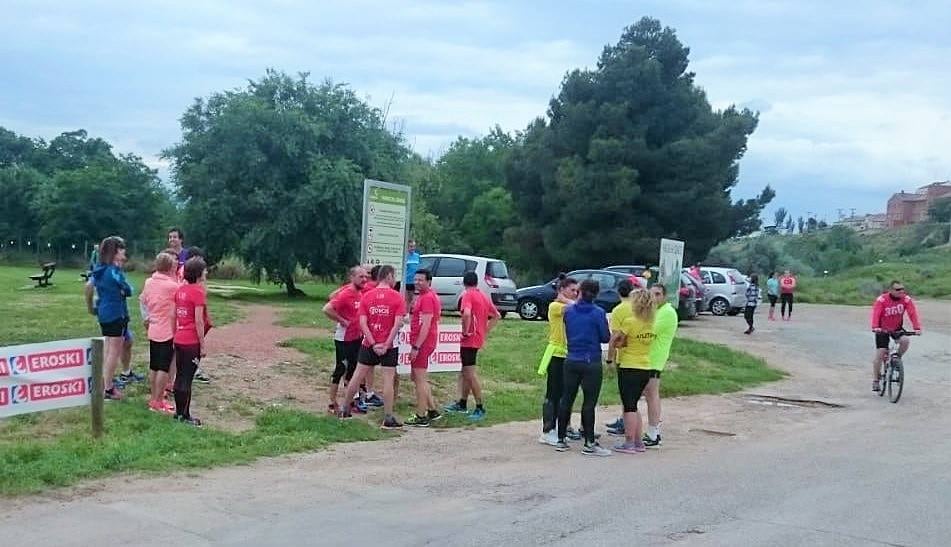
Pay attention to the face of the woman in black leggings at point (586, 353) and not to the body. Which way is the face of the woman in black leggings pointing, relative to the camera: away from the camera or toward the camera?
away from the camera

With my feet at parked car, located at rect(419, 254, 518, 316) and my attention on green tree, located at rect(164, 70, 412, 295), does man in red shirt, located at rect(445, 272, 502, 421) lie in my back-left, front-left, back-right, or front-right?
back-left

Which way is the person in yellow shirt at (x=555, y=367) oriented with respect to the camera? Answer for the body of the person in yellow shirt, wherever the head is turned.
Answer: to the viewer's right

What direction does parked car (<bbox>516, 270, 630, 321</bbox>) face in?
to the viewer's left

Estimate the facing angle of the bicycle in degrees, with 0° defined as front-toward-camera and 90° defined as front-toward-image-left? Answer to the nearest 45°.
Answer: approximately 0°

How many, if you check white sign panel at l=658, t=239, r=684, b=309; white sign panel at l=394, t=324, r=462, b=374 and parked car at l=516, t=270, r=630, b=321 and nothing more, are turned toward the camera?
2

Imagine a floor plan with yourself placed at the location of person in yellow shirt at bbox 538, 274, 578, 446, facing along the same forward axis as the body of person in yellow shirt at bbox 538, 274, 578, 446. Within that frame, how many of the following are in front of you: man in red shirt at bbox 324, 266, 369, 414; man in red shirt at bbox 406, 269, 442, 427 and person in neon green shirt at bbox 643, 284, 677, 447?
1

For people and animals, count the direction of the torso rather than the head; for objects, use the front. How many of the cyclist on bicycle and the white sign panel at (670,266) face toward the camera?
2

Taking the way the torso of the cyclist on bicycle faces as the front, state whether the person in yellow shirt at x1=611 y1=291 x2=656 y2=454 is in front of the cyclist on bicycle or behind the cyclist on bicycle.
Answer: in front
